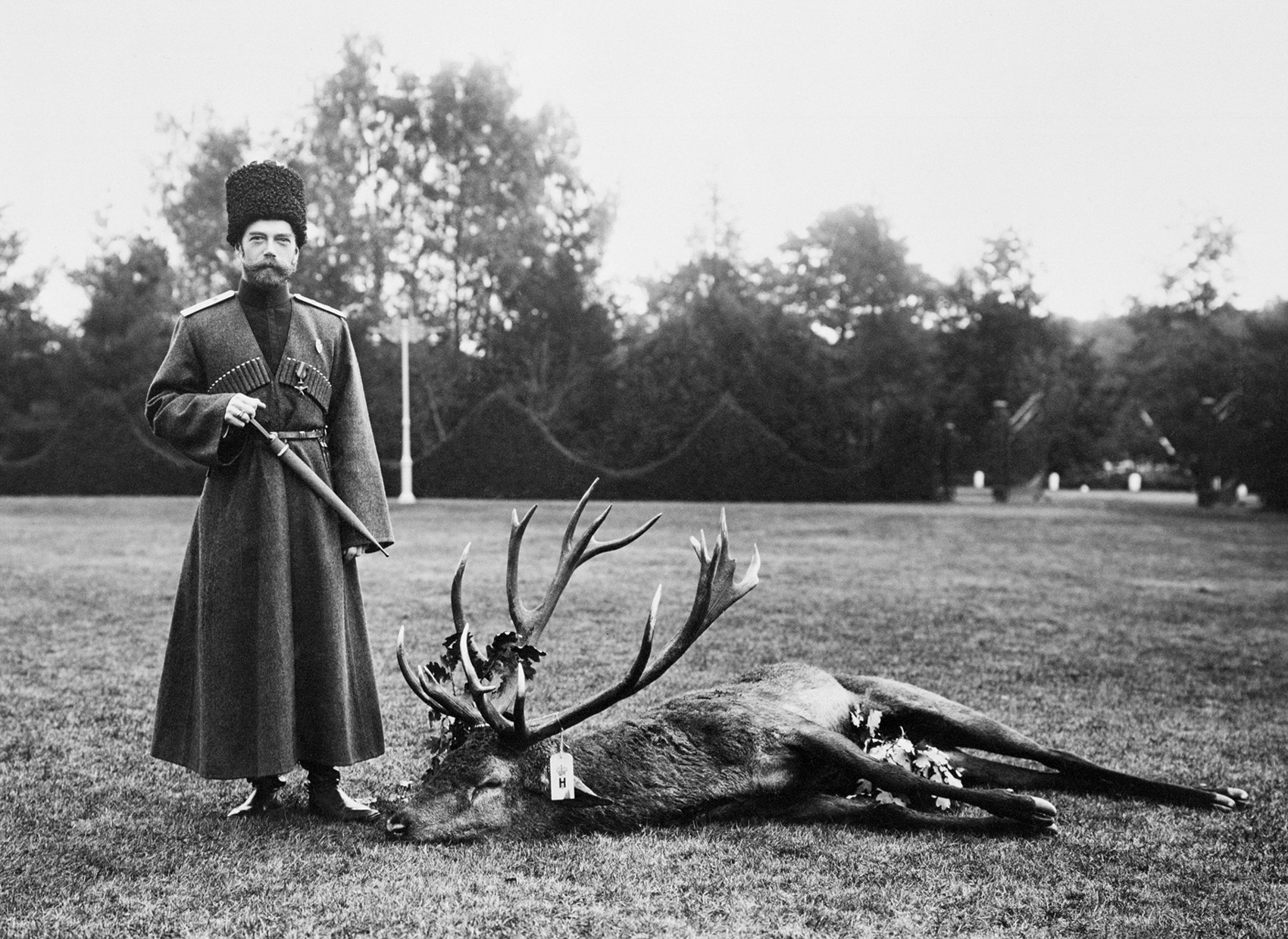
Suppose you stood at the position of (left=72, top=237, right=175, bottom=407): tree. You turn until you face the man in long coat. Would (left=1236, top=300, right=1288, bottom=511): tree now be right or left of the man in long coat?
left

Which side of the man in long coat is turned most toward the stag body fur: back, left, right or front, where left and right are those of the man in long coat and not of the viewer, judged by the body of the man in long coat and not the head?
left

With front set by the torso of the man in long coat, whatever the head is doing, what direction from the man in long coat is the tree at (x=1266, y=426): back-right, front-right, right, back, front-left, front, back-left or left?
back-left

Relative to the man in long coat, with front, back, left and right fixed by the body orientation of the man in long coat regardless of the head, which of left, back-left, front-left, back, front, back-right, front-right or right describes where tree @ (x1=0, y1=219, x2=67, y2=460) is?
back

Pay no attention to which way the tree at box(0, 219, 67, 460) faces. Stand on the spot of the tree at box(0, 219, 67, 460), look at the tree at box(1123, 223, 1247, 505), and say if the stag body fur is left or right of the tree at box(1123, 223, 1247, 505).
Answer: right

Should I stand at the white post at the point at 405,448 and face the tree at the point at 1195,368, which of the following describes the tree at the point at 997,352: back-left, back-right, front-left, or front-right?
front-left

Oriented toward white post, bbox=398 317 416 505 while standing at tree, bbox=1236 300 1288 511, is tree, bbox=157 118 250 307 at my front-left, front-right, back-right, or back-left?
front-right

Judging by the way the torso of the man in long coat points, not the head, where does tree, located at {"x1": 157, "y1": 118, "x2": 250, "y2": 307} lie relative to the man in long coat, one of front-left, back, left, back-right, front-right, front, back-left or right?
back

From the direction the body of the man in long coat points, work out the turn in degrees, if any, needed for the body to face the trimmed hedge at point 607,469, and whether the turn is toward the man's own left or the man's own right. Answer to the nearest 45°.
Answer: approximately 180°

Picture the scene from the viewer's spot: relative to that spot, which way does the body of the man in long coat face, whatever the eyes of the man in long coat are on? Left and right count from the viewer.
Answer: facing the viewer

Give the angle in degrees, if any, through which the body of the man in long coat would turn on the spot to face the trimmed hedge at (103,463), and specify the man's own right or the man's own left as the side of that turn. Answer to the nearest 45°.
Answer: approximately 180°

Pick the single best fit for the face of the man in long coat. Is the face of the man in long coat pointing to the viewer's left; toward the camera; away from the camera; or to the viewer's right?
toward the camera

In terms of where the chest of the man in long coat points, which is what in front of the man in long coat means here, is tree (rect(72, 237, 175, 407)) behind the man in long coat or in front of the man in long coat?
behind

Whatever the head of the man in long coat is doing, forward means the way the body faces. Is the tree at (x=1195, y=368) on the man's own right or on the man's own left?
on the man's own left

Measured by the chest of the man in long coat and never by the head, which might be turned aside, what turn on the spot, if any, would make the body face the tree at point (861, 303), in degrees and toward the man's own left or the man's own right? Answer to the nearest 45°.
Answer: approximately 135° to the man's own left

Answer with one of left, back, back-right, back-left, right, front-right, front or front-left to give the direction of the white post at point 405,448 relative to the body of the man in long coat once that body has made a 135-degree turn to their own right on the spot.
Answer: front-right
